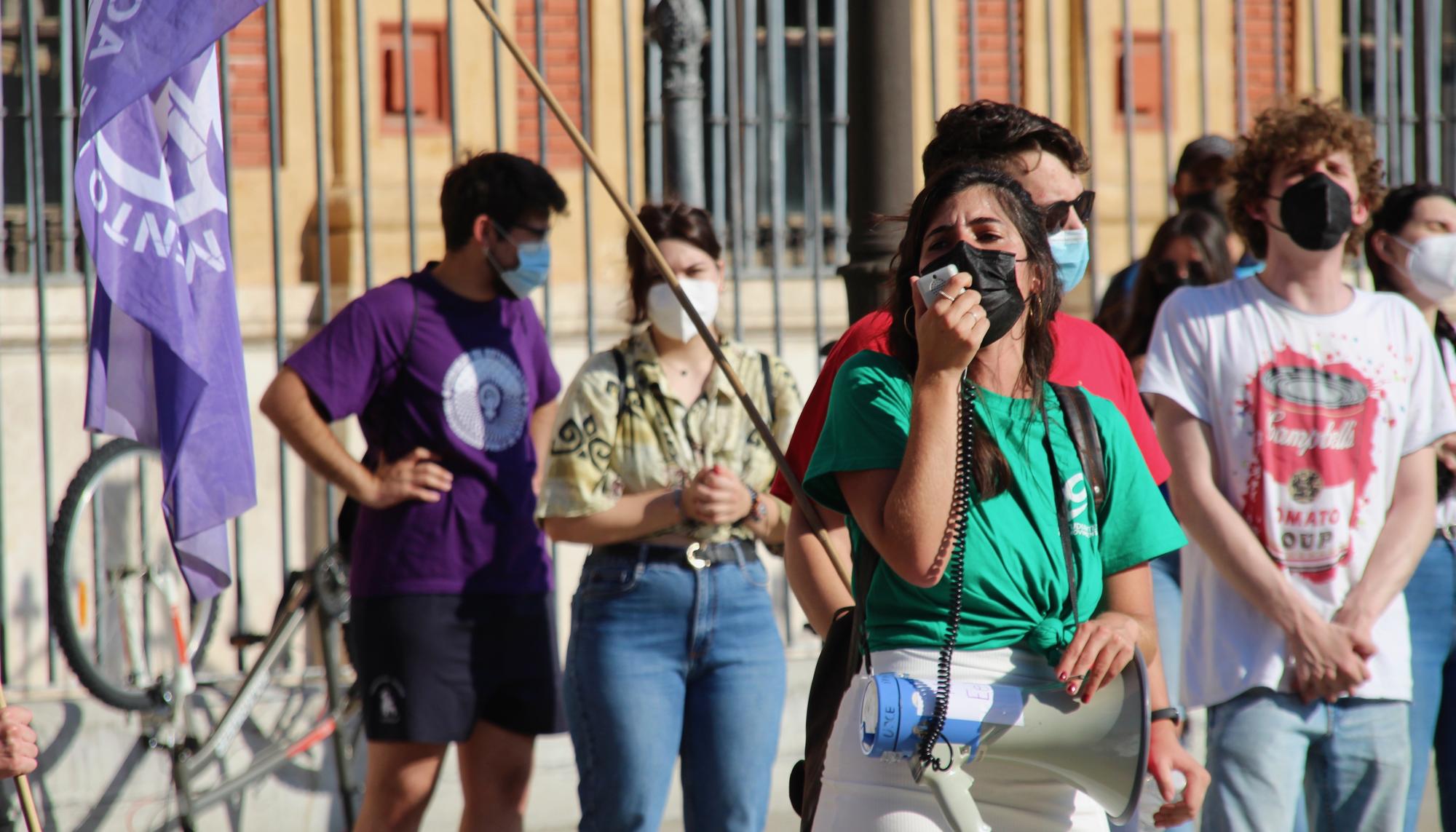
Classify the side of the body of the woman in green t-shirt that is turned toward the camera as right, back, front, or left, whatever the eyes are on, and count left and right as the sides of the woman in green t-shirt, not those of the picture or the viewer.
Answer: front

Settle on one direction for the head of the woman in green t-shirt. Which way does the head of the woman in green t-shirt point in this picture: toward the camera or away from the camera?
toward the camera

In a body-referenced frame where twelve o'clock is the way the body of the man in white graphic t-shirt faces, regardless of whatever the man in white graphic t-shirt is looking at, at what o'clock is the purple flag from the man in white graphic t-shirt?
The purple flag is roughly at 2 o'clock from the man in white graphic t-shirt.

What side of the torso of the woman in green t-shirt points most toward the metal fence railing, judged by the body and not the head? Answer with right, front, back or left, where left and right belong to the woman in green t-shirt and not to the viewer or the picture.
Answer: back

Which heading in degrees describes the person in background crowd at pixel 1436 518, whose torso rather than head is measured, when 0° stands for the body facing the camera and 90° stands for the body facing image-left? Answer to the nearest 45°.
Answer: approximately 315°

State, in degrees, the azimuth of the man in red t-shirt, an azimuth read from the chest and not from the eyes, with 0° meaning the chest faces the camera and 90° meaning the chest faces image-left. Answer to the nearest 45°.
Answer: approximately 315°

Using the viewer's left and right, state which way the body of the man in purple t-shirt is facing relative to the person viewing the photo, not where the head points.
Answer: facing the viewer and to the right of the viewer

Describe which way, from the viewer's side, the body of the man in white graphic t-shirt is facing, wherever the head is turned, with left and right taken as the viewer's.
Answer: facing the viewer

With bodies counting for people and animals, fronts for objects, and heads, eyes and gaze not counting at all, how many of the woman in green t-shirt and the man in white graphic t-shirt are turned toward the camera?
2

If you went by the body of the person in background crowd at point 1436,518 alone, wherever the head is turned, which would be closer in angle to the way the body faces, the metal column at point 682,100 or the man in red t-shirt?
the man in red t-shirt

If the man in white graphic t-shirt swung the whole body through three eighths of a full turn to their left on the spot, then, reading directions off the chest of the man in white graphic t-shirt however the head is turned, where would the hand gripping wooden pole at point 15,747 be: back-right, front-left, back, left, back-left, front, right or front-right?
back
